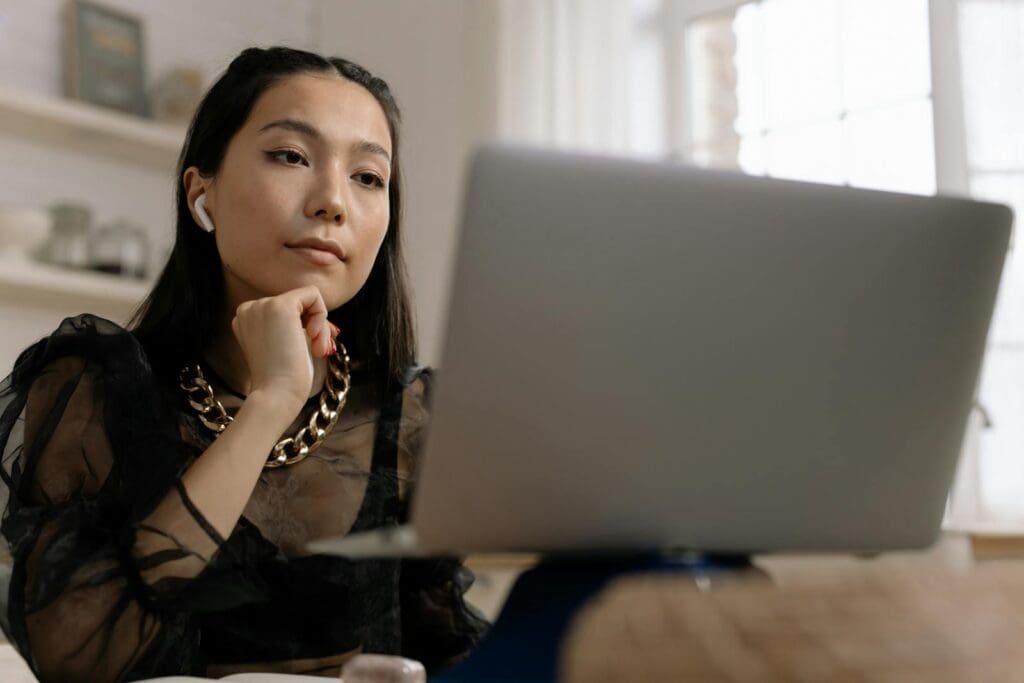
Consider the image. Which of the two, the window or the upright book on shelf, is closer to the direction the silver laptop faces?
the upright book on shelf

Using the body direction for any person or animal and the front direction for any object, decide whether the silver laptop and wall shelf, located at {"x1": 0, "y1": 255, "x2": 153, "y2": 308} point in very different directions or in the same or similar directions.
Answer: very different directions

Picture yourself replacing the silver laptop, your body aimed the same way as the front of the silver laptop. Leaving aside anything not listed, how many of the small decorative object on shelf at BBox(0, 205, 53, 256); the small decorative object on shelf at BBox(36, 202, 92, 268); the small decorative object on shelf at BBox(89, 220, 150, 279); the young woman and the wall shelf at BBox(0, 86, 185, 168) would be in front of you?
5

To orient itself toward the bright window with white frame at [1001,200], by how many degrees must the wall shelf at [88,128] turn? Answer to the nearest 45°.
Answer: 0° — it already faces it

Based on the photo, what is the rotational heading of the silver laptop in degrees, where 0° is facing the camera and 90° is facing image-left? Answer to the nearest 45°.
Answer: approximately 135°

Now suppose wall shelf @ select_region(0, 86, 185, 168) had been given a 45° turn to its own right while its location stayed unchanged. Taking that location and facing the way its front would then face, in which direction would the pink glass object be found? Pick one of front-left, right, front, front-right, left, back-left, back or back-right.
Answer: front

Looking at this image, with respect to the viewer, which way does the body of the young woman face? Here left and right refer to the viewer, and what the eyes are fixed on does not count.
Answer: facing the viewer and to the right of the viewer

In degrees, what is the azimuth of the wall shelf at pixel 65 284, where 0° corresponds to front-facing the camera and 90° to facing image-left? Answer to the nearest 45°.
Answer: approximately 315°

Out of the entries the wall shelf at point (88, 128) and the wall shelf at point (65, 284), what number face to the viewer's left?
0

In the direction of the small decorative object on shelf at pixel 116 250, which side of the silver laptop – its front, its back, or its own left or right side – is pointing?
front

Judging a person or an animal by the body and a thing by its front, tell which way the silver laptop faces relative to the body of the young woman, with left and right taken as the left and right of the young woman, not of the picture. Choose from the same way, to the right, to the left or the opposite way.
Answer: the opposite way

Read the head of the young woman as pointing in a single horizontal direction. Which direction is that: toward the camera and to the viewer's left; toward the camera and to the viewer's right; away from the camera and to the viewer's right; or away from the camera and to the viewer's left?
toward the camera and to the viewer's right

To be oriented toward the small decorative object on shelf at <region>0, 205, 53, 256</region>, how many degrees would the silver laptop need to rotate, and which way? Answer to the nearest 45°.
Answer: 0° — it already faces it

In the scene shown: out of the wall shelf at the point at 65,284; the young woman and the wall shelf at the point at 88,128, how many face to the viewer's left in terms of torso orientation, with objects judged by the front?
0

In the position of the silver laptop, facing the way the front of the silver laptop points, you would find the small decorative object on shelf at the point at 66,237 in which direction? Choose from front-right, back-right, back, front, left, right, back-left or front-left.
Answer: front

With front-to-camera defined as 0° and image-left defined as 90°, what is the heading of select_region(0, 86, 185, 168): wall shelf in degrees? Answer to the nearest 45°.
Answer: approximately 315°

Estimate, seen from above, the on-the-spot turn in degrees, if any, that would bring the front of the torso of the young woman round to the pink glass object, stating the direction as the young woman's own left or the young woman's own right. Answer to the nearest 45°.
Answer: approximately 45° to the young woman's own right
